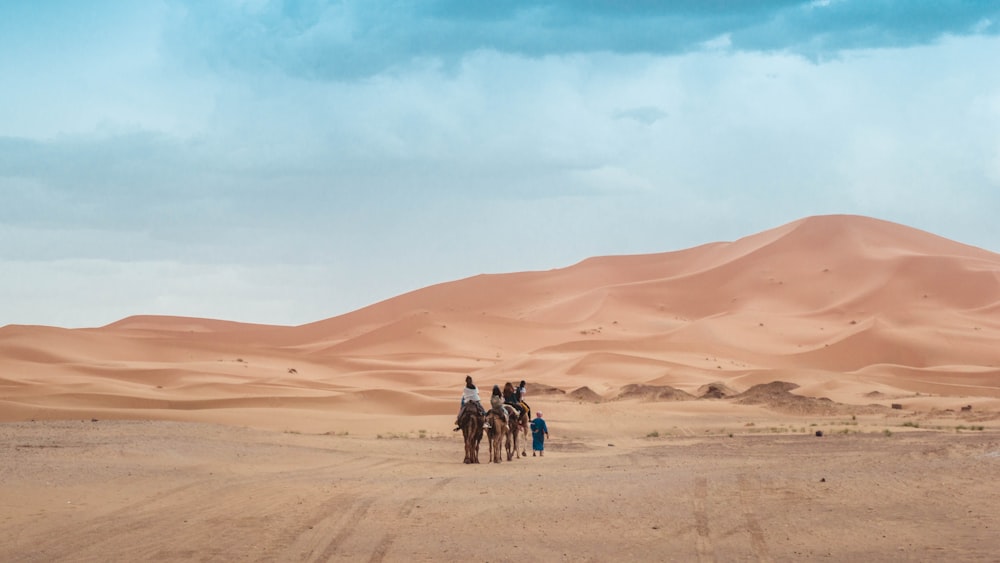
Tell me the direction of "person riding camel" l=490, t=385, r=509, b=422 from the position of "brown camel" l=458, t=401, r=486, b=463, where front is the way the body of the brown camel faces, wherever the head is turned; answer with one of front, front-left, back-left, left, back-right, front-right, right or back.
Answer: front-right

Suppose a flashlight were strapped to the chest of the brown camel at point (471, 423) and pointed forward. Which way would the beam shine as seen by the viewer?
away from the camera

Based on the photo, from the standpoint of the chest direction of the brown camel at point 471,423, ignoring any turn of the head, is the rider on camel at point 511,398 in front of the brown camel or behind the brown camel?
in front

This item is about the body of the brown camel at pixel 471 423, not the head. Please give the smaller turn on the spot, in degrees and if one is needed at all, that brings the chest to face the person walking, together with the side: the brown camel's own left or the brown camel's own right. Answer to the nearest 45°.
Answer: approximately 45° to the brown camel's own right

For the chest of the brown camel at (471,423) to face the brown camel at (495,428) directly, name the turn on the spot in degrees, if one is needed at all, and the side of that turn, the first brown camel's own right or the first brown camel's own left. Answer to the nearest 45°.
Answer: approximately 45° to the first brown camel's own right
